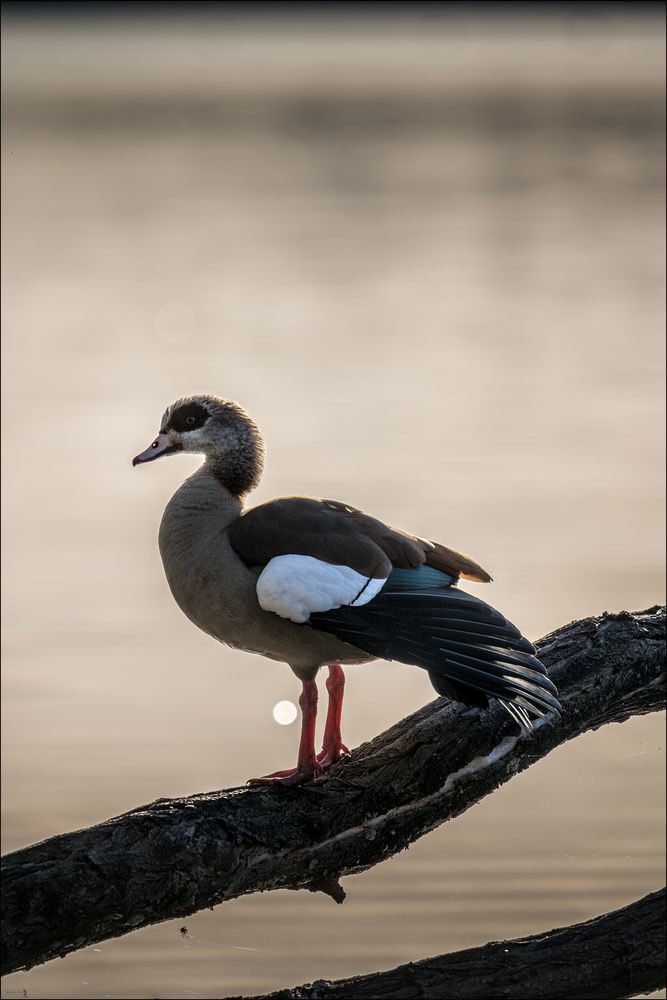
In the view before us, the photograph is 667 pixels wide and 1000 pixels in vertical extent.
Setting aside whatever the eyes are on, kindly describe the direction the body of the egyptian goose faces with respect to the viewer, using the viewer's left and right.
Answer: facing to the left of the viewer
